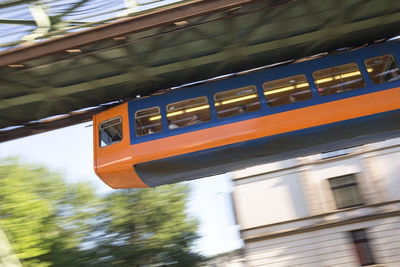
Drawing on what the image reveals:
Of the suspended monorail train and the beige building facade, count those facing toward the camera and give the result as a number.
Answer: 1

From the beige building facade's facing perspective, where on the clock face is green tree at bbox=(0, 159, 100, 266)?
The green tree is roughly at 2 o'clock from the beige building facade.

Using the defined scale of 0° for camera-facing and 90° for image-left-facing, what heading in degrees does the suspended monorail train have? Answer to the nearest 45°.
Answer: approximately 90°

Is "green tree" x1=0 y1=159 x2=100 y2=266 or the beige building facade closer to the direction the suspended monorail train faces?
the green tree

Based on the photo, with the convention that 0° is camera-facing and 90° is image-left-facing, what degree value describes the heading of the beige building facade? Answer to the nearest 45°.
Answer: approximately 0°

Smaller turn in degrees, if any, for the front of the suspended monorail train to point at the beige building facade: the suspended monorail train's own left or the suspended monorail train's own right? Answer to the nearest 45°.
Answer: approximately 90° to the suspended monorail train's own right

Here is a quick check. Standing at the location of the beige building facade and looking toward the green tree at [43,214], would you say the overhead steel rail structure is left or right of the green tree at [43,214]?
left

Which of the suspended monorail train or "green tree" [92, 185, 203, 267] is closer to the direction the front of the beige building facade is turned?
the suspended monorail train

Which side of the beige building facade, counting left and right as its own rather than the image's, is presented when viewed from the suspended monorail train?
front

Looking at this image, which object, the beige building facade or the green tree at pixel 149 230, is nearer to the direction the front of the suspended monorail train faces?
the green tree

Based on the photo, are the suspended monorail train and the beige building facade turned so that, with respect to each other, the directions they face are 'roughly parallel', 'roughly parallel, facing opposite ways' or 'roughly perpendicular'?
roughly perpendicular

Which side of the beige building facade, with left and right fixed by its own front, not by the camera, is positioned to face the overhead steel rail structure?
front
